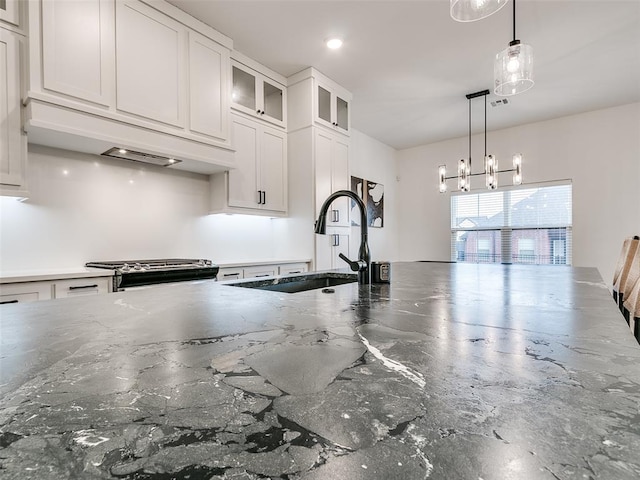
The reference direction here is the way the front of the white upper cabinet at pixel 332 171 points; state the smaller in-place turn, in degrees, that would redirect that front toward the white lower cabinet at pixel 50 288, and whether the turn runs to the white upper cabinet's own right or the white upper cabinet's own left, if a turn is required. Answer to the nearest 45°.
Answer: approximately 90° to the white upper cabinet's own right

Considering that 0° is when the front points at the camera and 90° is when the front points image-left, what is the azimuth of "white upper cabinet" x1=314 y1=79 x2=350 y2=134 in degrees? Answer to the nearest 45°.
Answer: approximately 315°

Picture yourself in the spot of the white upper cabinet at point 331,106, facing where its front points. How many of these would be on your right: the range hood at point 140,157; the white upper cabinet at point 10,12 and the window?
2

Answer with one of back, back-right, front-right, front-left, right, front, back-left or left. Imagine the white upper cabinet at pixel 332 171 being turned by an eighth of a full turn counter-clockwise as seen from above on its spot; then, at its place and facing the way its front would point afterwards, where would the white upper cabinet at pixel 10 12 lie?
back-right

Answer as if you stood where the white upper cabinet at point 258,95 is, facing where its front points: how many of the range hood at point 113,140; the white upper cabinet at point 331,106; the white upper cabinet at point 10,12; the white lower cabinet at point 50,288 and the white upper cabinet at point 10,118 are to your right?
4

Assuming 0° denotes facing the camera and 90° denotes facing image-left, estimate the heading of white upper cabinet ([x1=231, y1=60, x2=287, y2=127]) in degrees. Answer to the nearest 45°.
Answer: approximately 315°

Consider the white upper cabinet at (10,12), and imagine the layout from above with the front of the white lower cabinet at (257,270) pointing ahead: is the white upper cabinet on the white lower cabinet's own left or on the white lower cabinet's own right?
on the white lower cabinet's own right

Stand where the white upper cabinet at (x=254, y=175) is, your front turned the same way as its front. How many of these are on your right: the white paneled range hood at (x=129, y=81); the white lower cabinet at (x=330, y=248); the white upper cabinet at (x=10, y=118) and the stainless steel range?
3
